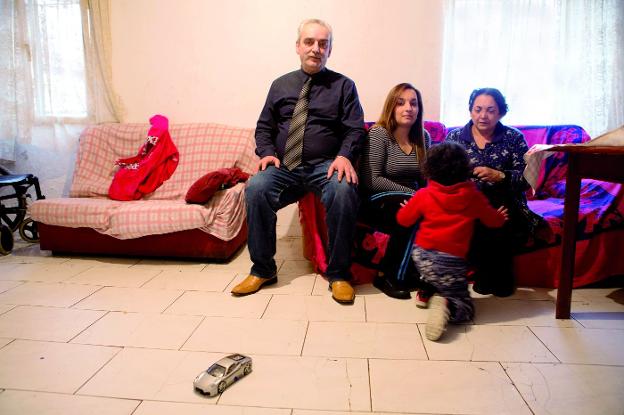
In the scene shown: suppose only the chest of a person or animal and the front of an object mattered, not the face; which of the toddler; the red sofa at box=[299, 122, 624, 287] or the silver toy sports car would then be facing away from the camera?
the toddler

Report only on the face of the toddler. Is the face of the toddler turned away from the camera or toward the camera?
away from the camera

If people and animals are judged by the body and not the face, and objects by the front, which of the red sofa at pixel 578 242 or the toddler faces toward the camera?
the red sofa

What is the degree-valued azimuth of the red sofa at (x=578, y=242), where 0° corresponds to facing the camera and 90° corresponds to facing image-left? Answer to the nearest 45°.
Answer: approximately 0°

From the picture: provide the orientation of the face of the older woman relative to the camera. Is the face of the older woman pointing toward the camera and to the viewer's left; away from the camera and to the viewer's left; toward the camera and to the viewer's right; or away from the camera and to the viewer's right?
toward the camera and to the viewer's left

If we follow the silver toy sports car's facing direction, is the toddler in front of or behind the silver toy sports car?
behind

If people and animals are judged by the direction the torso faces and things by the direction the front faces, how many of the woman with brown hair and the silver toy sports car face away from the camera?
0

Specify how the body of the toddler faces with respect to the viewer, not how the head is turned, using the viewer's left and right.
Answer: facing away from the viewer

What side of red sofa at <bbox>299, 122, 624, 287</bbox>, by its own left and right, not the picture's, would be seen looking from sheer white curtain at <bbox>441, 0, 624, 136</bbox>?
back

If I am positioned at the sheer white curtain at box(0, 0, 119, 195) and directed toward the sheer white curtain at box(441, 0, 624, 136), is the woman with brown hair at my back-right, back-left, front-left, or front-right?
front-right

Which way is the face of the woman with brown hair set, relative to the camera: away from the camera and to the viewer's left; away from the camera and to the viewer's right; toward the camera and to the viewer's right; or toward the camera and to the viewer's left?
toward the camera and to the viewer's right

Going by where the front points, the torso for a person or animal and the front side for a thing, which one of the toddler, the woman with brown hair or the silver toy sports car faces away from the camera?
the toddler

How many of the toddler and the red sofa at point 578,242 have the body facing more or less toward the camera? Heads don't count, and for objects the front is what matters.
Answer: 1
